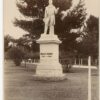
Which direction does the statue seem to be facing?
toward the camera
